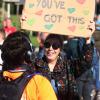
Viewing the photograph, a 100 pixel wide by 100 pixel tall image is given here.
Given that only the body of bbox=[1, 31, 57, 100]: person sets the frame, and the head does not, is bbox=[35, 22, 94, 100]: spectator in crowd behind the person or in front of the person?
in front

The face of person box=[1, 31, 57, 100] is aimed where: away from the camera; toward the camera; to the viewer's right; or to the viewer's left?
away from the camera

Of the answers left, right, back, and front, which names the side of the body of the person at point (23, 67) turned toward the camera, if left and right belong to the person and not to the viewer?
back
